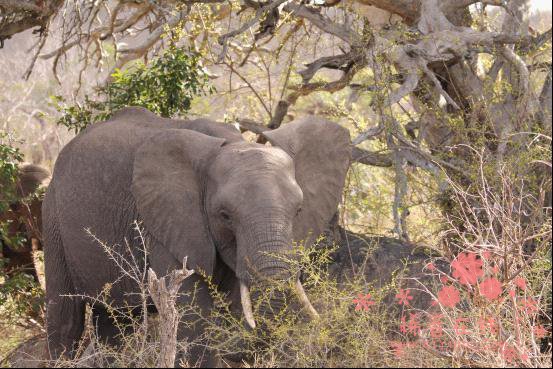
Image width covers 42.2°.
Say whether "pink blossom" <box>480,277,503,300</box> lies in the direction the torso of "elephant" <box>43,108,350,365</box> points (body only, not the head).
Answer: yes

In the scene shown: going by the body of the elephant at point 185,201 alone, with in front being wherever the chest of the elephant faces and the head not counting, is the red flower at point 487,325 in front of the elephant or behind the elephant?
in front

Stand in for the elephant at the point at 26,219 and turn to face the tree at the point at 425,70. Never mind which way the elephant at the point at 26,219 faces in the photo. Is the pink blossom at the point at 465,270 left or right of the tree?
right

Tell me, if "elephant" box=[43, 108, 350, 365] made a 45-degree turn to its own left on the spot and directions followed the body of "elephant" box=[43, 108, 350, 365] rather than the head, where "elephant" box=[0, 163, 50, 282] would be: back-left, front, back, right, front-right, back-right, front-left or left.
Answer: back-left

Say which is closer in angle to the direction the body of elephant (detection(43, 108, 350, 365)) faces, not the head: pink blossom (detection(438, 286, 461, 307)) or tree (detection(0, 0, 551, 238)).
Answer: the pink blossom

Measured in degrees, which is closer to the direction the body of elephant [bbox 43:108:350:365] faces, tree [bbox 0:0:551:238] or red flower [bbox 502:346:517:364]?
the red flower

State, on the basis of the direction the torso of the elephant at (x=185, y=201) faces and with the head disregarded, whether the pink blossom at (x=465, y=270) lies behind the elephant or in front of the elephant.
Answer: in front

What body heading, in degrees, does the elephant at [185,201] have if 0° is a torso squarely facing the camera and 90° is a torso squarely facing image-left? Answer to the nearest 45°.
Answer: approximately 315°
